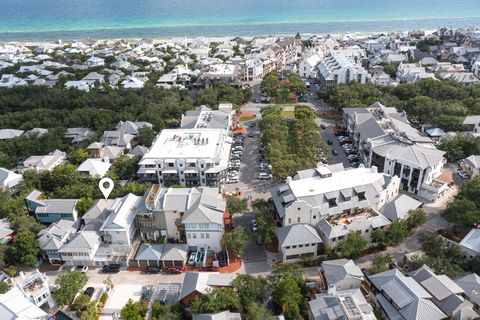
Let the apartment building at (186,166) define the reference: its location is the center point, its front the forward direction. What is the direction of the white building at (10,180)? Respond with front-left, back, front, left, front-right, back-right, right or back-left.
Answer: right

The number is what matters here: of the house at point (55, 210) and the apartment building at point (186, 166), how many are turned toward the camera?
2

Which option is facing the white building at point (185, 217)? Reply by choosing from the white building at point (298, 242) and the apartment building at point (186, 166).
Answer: the apartment building

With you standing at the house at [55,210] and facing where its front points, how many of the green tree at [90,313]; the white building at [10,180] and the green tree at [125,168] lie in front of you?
1

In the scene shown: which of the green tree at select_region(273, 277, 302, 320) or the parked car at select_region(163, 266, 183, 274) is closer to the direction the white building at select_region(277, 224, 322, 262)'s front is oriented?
the green tree

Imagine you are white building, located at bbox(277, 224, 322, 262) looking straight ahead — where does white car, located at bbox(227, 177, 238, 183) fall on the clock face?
The white car is roughly at 5 o'clock from the white building.

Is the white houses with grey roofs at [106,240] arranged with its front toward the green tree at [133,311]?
yes

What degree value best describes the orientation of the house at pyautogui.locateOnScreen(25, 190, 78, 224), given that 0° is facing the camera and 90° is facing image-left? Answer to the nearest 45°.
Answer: approximately 0°

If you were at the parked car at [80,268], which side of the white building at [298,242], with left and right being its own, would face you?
right

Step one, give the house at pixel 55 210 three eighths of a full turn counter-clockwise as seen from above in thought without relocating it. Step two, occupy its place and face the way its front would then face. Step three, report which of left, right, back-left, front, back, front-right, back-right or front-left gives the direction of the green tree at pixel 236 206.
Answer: right

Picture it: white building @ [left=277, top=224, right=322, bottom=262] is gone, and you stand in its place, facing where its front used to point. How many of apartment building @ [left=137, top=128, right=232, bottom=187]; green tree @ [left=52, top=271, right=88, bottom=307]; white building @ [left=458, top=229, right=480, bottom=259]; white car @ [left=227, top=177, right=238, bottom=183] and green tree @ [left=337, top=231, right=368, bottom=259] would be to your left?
2
